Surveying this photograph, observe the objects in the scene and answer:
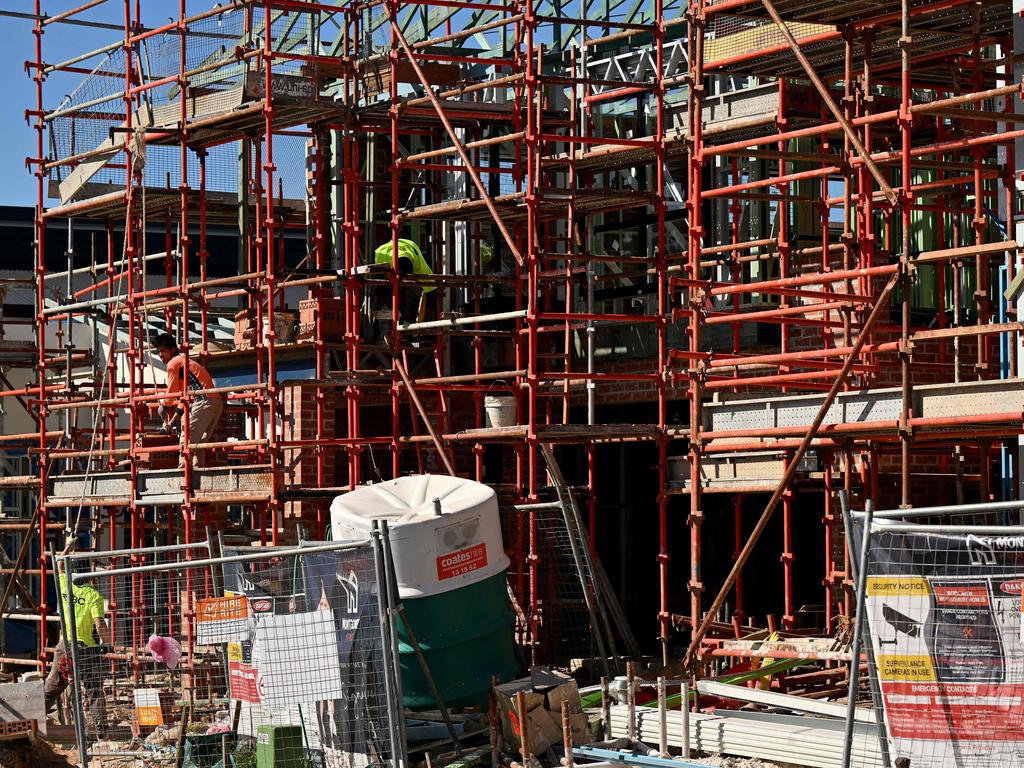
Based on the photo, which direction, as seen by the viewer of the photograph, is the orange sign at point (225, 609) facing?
facing the viewer

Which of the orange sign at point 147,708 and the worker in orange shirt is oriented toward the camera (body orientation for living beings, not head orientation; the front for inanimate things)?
the orange sign

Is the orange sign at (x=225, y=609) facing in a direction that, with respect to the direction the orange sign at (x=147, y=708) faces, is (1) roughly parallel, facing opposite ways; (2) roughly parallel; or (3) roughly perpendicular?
roughly parallel
